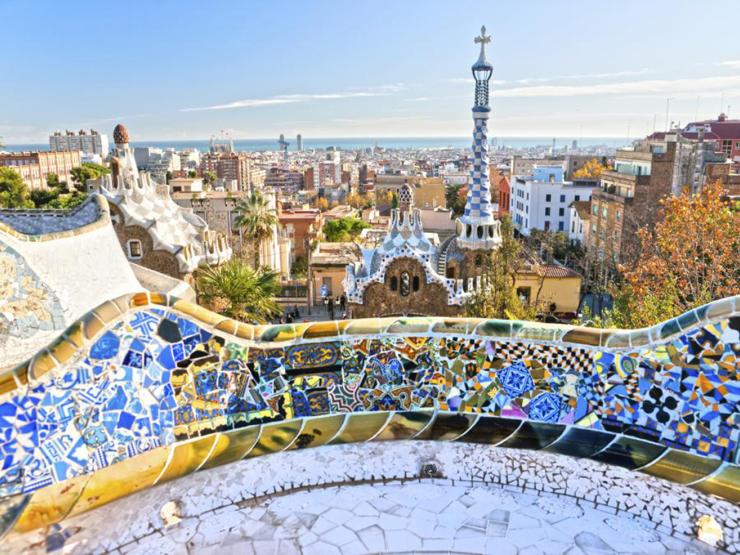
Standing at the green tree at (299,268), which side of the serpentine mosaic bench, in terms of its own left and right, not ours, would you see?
back

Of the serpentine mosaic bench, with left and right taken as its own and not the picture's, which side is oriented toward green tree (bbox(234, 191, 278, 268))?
back

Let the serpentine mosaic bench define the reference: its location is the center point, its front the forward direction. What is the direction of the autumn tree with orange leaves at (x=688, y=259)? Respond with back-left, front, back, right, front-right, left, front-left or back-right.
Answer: back-left

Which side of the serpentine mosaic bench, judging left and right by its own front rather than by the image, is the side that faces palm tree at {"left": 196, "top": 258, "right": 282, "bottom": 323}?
back

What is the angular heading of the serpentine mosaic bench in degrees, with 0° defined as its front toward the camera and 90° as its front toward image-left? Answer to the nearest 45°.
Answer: approximately 0°

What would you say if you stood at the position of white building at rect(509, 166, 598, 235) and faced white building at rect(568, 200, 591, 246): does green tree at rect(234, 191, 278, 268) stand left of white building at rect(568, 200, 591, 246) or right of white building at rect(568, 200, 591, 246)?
right

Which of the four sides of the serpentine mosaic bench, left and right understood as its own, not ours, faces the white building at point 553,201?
back

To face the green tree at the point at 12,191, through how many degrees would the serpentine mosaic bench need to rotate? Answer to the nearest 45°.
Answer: approximately 135° to its right

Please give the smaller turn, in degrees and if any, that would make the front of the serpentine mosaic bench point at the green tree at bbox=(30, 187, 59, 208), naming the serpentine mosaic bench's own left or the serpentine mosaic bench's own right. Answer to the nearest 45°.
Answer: approximately 135° to the serpentine mosaic bench's own right

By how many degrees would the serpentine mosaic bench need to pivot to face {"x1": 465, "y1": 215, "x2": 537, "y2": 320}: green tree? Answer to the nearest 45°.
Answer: approximately 180°

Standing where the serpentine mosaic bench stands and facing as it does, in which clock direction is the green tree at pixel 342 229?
The green tree is roughly at 6 o'clock from the serpentine mosaic bench.
